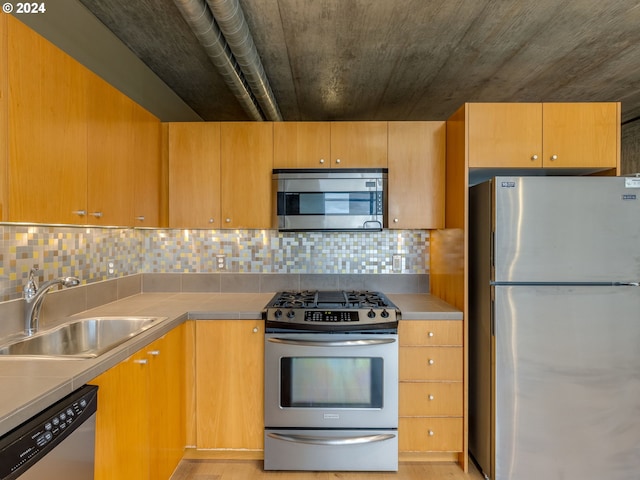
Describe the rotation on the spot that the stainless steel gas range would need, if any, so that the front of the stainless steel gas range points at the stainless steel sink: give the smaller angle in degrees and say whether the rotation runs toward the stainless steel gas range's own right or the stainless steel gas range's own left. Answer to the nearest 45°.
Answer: approximately 90° to the stainless steel gas range's own right

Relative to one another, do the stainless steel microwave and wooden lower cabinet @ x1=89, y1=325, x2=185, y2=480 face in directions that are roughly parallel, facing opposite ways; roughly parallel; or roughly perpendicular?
roughly perpendicular

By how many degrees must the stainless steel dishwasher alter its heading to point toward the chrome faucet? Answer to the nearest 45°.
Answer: approximately 135° to its left

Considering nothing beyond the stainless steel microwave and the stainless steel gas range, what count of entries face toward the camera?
2

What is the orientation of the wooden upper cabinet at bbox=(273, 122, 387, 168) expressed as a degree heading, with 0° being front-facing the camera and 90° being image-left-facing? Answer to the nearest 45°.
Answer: approximately 0°

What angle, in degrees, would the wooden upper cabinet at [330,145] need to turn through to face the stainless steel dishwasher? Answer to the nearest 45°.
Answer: approximately 45° to its right

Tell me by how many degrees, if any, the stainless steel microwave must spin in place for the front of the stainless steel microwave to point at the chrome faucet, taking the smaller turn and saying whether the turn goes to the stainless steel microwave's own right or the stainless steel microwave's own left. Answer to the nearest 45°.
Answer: approximately 45° to the stainless steel microwave's own right

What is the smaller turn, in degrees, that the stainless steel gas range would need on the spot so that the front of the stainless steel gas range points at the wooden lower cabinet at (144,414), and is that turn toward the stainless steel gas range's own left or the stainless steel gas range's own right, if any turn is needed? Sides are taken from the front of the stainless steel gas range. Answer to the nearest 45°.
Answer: approximately 45° to the stainless steel gas range's own right

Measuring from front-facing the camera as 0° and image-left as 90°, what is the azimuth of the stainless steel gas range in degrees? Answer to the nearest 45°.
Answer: approximately 0°

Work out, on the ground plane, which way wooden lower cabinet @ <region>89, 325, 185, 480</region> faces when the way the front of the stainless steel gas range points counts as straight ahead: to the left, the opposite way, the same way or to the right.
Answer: to the left

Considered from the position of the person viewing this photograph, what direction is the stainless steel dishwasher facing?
facing the viewer and to the right of the viewer

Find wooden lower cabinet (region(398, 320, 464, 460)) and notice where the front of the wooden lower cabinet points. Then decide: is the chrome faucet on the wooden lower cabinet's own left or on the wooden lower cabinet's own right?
on the wooden lower cabinet's own right

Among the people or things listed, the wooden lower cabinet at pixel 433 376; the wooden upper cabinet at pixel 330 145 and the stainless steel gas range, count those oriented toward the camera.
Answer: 3

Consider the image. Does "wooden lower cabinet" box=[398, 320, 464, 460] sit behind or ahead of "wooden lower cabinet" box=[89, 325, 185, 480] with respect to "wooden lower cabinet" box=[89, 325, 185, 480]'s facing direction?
ahead
